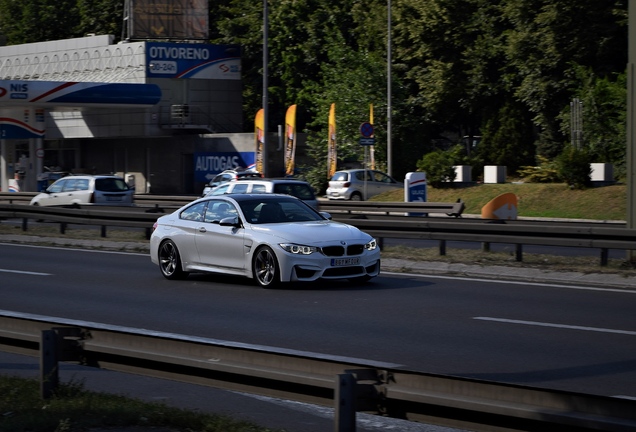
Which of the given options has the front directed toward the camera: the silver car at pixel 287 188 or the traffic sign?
the traffic sign

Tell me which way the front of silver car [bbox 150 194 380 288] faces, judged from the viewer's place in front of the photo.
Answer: facing the viewer and to the right of the viewer

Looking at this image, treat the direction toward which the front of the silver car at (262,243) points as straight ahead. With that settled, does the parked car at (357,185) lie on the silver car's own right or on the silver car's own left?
on the silver car's own left

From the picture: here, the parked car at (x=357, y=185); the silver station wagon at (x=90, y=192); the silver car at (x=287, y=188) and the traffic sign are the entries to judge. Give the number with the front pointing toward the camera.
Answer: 1

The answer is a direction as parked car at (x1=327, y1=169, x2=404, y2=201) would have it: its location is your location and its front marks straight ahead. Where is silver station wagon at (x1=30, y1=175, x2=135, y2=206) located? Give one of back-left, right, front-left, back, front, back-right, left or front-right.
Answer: back

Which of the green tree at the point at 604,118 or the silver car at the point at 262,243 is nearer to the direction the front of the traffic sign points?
the silver car

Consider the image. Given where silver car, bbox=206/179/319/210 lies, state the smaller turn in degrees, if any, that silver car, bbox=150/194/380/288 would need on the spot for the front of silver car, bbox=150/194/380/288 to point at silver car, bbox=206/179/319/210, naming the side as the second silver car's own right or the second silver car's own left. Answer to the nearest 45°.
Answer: approximately 135° to the second silver car's own left

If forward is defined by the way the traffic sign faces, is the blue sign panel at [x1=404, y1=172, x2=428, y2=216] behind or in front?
in front

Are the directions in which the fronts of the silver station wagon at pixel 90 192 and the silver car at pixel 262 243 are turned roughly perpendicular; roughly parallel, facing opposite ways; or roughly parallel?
roughly parallel, facing opposite ways

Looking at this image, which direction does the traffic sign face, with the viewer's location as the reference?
facing the viewer

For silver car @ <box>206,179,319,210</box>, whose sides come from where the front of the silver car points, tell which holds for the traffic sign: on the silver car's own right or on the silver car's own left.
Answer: on the silver car's own right

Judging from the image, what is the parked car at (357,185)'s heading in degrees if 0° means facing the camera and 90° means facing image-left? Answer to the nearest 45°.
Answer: approximately 225°

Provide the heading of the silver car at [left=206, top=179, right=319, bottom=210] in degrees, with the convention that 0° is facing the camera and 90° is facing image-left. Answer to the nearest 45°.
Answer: approximately 135°

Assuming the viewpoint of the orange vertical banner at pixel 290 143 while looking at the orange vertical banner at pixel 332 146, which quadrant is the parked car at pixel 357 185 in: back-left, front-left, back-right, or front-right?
front-right

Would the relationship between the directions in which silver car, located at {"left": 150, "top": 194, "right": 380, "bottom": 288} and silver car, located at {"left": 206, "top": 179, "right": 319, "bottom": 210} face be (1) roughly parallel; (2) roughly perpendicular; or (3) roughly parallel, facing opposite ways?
roughly parallel, facing opposite ways

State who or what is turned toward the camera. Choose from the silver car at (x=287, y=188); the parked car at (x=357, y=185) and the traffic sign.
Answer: the traffic sign

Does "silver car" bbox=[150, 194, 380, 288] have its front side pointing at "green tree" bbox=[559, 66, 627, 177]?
no
